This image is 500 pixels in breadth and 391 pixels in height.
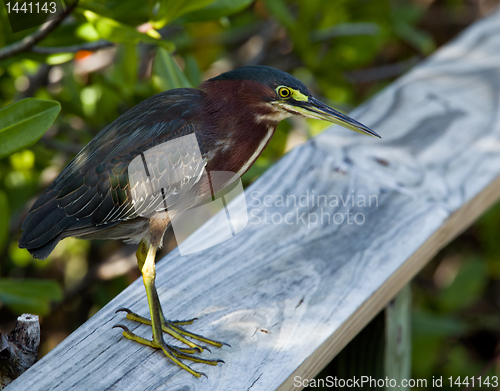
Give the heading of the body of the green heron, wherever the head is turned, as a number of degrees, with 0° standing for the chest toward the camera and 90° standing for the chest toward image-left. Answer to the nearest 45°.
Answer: approximately 270°

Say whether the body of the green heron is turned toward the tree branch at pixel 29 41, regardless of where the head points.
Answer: no
